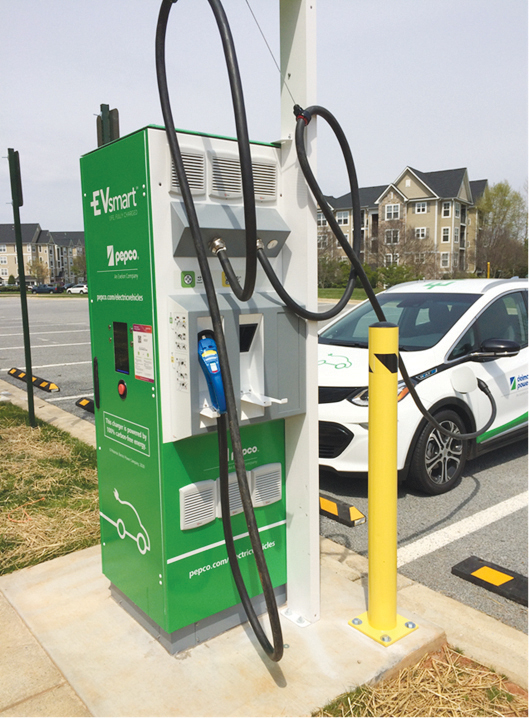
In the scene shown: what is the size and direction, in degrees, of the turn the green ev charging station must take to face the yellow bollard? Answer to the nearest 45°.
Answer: approximately 45° to its left

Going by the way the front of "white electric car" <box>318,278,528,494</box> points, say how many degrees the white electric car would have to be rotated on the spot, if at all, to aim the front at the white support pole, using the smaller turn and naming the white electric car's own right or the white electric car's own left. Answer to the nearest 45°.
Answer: approximately 45° to the white electric car's own left

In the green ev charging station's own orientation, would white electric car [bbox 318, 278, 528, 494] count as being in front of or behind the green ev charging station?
behind

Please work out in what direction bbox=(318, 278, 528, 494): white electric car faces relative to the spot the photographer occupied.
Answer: facing the viewer and to the left of the viewer

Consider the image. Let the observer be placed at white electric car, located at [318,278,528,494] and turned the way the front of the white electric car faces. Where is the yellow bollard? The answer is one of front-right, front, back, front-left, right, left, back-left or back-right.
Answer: front-left

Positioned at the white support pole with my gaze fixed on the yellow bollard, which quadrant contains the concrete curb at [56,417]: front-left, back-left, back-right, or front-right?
back-left

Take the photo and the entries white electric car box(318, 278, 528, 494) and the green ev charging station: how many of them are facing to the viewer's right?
0

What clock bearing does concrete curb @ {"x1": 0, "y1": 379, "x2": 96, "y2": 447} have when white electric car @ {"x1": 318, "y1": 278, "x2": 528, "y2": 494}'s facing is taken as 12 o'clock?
The concrete curb is roughly at 2 o'clock from the white electric car.

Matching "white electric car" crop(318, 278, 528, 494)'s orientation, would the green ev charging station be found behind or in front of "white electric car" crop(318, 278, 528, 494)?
in front
